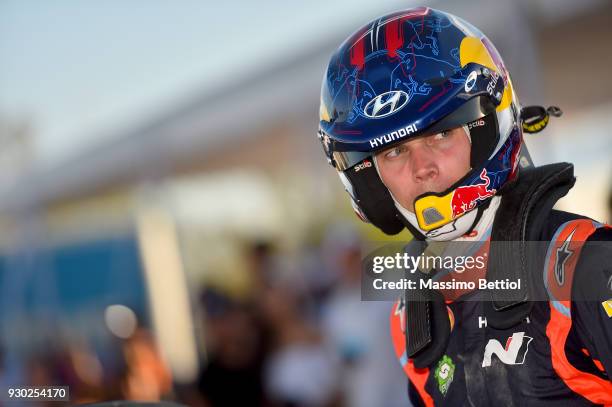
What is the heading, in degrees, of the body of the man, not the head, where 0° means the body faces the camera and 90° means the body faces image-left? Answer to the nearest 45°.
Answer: approximately 45°
